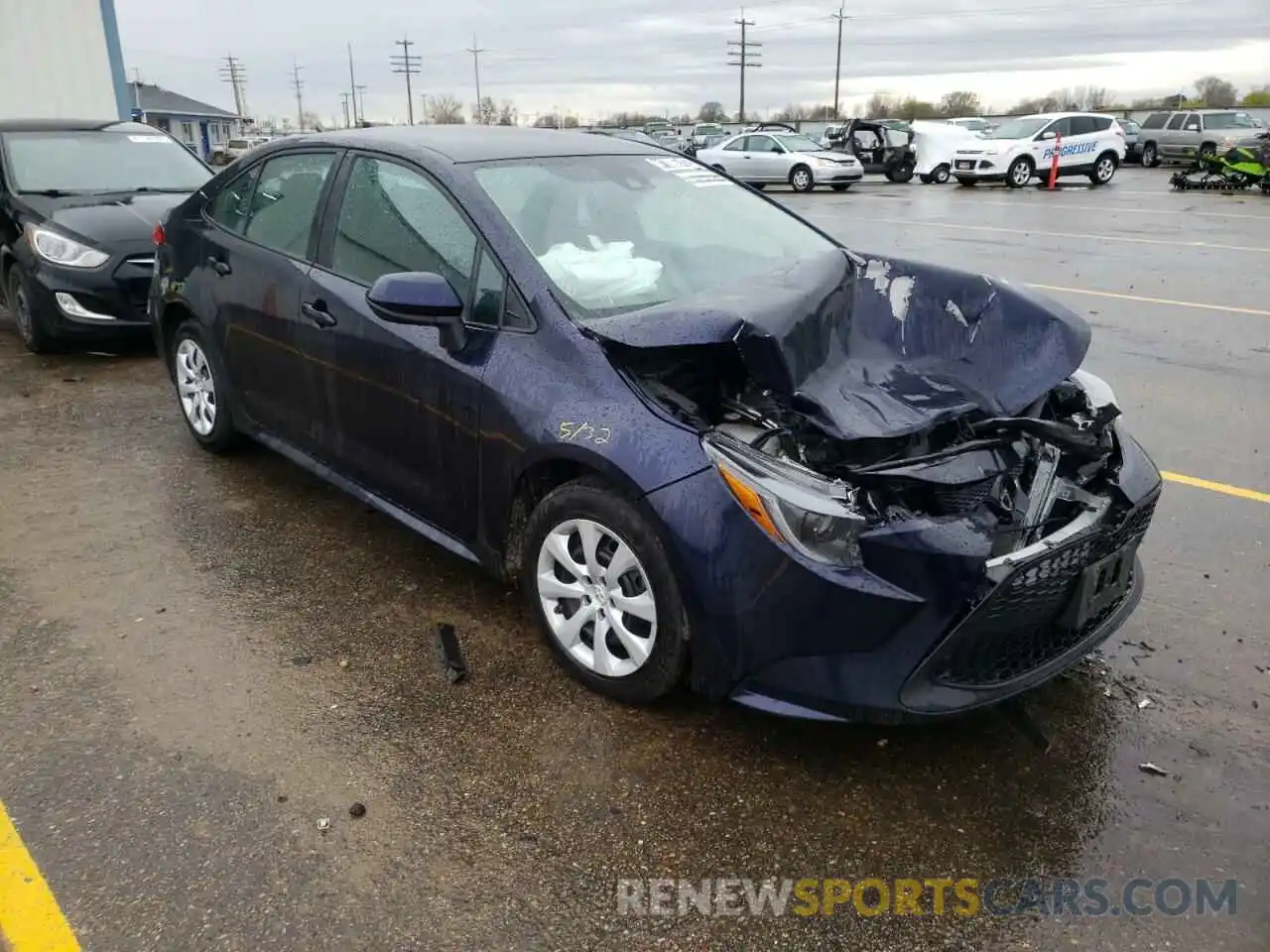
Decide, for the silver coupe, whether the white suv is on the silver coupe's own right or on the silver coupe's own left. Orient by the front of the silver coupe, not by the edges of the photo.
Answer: on the silver coupe's own left

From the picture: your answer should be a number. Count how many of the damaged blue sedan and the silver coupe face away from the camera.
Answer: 0

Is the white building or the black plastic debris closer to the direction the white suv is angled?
the white building

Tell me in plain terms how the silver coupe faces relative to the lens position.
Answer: facing the viewer and to the right of the viewer

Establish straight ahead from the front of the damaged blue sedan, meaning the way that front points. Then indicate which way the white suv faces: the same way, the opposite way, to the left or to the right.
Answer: to the right

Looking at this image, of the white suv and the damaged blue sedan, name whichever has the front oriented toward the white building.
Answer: the white suv

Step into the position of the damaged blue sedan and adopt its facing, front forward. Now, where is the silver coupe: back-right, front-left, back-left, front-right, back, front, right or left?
back-left

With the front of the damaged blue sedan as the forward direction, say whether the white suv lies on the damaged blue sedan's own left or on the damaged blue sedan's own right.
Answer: on the damaged blue sedan's own left
